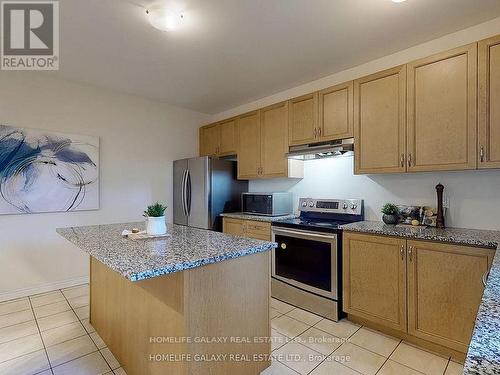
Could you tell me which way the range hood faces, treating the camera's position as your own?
facing the viewer and to the left of the viewer

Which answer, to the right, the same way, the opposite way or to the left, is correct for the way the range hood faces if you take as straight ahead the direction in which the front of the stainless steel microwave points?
the same way

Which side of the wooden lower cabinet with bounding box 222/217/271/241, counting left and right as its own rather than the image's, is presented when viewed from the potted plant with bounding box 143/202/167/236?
front

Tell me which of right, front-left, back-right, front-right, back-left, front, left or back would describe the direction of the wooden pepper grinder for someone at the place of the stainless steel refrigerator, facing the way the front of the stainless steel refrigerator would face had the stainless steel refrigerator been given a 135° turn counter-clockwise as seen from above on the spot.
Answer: front-right

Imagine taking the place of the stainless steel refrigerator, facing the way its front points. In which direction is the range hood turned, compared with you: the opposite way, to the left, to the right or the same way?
the same way

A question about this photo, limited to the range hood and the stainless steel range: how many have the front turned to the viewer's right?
0

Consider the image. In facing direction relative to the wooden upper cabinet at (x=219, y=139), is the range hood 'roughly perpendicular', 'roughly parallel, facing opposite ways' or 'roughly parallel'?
roughly parallel

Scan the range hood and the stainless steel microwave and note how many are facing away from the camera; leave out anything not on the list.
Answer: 0

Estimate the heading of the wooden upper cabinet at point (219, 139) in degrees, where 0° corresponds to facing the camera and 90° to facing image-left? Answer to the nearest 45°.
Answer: approximately 45°

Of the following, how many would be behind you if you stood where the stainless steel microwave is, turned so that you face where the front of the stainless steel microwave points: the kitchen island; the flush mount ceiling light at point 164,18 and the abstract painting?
0

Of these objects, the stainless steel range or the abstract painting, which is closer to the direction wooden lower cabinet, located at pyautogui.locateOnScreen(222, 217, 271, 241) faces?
the abstract painting

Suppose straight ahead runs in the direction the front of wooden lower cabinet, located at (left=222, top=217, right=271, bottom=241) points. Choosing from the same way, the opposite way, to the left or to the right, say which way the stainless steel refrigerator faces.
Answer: the same way

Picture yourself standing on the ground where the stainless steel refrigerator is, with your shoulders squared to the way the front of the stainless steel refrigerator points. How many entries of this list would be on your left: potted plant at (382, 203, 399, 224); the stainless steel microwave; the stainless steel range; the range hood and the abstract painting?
4

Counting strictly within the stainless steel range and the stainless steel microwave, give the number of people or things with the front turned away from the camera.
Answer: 0

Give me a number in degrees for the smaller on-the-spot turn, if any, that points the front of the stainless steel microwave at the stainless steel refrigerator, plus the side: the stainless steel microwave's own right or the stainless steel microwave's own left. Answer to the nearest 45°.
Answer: approximately 45° to the stainless steel microwave's own right

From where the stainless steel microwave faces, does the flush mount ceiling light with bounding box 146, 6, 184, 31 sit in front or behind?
in front

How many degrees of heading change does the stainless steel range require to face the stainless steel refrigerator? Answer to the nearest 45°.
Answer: approximately 90° to its right

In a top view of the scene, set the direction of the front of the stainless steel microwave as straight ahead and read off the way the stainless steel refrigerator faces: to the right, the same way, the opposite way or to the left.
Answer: the same way
